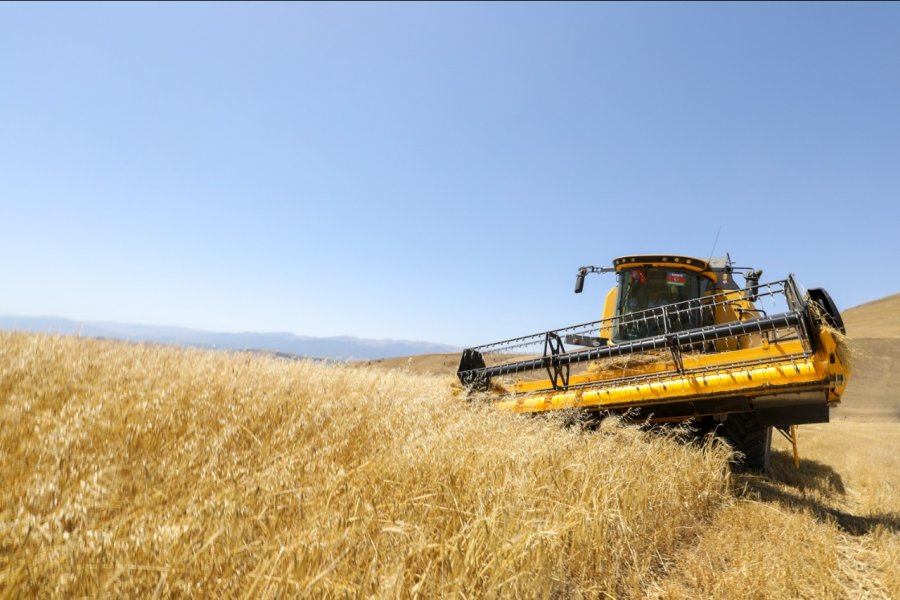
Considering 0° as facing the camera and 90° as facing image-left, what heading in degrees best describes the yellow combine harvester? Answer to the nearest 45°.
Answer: approximately 45°
